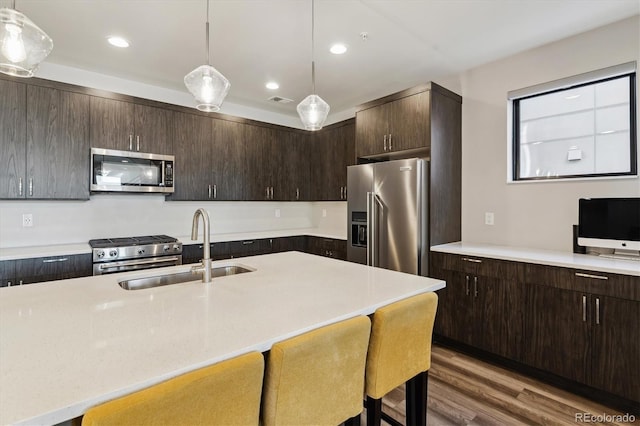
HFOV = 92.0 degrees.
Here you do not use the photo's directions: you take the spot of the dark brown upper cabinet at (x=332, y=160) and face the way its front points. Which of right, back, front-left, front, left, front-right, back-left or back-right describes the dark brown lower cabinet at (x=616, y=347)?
left

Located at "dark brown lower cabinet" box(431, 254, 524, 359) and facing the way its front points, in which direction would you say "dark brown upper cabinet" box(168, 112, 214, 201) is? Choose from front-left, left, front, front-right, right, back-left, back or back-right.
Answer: front-right

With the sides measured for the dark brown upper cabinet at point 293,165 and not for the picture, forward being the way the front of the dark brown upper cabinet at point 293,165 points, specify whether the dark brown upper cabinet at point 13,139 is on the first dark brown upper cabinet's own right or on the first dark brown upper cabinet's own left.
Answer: on the first dark brown upper cabinet's own right

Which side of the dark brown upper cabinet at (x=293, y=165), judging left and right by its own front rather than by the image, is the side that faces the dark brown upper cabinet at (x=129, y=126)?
right

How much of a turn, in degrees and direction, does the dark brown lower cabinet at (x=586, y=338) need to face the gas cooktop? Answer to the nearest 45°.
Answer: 0° — it already faces it

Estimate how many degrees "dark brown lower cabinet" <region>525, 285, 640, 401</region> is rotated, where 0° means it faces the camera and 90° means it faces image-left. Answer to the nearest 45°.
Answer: approximately 45°

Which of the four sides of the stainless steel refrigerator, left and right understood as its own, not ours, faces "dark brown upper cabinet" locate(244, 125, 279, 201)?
right

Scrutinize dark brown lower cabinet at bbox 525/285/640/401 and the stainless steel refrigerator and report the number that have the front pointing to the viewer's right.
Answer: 0

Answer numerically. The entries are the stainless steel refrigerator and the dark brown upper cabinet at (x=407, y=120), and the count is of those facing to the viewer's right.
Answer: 0

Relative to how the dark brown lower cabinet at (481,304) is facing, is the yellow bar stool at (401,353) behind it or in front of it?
in front
